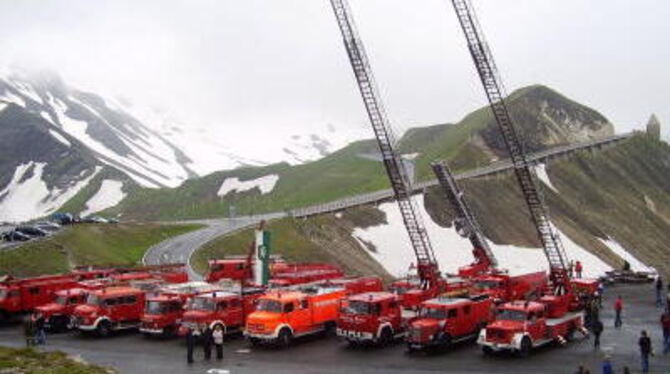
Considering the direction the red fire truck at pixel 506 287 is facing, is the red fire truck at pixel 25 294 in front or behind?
in front

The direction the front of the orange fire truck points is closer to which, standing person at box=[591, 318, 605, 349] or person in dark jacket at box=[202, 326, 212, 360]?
the person in dark jacket

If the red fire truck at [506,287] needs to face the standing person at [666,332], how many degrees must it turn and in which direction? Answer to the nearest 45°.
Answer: approximately 90° to its left

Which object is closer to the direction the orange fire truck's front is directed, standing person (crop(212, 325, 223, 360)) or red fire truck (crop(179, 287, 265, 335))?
the standing person

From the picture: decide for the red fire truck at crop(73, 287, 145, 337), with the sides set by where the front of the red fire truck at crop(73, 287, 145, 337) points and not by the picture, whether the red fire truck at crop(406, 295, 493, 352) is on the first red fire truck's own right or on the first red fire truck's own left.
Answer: on the first red fire truck's own left

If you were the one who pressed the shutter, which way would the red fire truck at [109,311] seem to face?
facing the viewer and to the left of the viewer

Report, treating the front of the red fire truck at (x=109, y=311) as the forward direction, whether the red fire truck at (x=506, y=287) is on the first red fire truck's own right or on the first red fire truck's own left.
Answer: on the first red fire truck's own left

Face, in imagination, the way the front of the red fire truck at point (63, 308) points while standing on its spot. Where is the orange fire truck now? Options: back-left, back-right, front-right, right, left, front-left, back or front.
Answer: left

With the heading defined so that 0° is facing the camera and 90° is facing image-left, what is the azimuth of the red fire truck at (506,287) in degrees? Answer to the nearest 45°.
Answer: approximately 45°

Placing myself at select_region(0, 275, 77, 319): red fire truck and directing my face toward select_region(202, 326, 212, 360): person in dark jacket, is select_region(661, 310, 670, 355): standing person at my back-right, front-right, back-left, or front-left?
front-left

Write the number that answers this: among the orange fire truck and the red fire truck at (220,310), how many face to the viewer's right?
0

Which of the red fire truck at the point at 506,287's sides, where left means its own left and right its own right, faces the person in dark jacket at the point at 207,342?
front

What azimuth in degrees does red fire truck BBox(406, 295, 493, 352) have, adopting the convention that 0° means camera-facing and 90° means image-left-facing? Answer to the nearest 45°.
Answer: approximately 45°

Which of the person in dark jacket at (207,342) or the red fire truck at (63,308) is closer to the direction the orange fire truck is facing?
the person in dark jacket

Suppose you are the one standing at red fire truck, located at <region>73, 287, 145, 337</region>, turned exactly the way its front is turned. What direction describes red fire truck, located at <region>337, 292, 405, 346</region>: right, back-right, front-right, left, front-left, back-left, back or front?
left
